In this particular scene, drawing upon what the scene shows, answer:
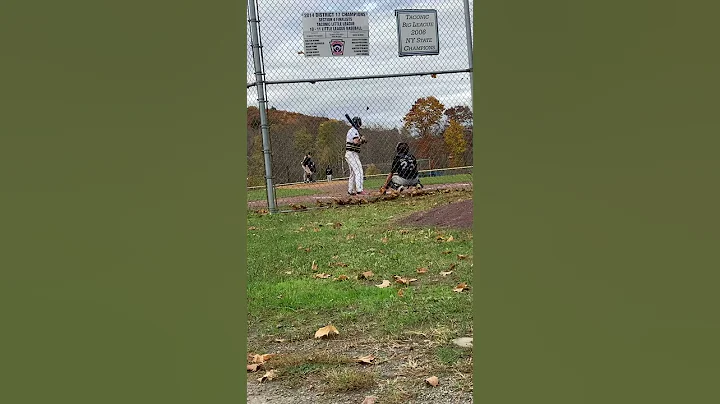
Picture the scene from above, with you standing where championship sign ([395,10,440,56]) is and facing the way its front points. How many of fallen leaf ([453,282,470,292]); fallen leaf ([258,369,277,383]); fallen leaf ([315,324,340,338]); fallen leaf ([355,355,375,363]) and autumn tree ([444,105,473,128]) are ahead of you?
4

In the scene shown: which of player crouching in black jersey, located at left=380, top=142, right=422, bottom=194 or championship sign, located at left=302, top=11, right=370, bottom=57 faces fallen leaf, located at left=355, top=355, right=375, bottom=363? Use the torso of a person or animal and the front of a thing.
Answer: the championship sign

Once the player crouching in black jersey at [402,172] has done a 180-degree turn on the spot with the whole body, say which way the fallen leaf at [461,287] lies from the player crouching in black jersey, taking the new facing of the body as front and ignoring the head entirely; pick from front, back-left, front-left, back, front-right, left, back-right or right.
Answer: front

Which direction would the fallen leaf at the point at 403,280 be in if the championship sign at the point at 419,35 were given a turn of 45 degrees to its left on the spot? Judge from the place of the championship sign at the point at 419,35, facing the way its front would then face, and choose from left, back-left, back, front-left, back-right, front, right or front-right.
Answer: front-right

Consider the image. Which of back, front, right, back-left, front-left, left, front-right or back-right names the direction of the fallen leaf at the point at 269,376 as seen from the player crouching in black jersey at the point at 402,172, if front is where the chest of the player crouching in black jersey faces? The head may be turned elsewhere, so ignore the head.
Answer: back

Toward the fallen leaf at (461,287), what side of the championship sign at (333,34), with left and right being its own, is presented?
front

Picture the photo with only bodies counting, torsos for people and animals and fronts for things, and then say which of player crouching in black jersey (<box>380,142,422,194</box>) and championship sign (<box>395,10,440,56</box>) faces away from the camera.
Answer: the player crouching in black jersey

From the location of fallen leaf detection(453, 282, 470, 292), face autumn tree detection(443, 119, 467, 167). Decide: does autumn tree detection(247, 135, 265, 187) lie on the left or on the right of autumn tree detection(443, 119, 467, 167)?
left

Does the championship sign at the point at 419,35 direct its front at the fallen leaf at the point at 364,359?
yes

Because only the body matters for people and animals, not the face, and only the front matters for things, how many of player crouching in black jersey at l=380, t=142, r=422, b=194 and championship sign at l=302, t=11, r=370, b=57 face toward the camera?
1

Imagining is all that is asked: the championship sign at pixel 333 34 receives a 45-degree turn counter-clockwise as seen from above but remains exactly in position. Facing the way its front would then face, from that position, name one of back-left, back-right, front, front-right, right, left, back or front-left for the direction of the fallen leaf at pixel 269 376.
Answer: front-right

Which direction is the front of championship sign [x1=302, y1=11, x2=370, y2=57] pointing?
toward the camera

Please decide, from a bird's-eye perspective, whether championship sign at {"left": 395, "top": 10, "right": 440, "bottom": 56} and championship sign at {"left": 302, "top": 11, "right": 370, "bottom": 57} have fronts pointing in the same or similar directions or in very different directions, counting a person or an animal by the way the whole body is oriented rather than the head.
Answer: same or similar directions

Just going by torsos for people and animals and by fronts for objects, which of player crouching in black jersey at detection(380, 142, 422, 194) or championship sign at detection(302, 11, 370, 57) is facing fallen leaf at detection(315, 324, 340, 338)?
the championship sign

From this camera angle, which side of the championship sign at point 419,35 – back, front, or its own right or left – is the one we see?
front

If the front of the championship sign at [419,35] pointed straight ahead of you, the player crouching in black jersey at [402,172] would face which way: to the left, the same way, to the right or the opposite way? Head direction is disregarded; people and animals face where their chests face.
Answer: the opposite way

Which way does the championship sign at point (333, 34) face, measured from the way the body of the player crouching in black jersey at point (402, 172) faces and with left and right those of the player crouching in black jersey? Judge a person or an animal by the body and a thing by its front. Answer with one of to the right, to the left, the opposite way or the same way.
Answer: the opposite way

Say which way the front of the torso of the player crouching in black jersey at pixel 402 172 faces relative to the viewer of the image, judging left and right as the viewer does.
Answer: facing away from the viewer
